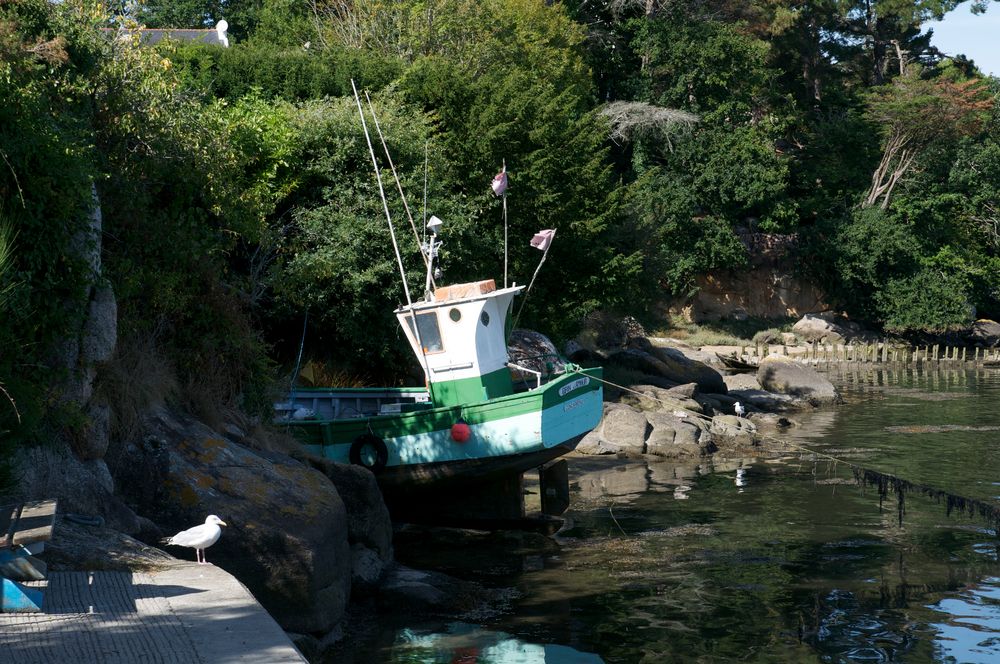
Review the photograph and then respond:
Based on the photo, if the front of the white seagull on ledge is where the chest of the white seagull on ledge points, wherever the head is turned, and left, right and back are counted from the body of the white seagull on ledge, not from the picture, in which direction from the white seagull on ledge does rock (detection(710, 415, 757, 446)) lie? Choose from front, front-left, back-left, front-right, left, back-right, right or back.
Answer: front-left

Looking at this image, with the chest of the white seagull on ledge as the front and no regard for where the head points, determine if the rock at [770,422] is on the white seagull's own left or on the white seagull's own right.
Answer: on the white seagull's own left

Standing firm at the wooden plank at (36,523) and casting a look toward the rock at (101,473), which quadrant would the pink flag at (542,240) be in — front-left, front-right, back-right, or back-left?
front-right

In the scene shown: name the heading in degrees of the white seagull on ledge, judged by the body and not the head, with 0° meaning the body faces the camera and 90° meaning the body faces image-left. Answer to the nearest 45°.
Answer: approximately 270°

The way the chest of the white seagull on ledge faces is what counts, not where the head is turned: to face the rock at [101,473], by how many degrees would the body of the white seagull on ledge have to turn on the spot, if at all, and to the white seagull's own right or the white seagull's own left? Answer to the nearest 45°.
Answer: approximately 135° to the white seagull's own left

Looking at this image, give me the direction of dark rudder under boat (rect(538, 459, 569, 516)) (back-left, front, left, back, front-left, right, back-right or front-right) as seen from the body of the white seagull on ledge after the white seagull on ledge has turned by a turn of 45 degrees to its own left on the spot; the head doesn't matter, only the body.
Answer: front

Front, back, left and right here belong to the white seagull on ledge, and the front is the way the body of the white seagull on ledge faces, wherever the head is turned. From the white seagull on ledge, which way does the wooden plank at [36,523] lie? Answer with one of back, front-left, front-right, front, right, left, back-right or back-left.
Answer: back-right
